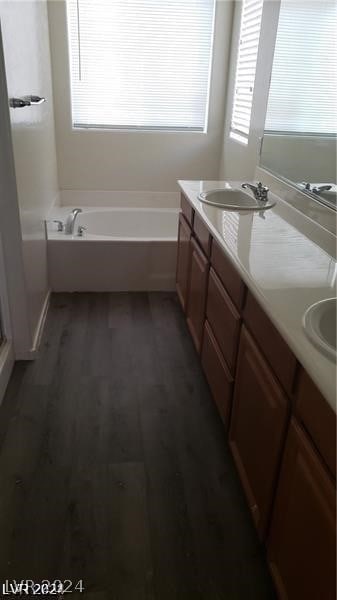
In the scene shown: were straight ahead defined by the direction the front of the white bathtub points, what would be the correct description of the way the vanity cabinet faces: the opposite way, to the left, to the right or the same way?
to the right

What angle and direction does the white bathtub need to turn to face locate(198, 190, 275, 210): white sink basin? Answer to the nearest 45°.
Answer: approximately 45° to its left

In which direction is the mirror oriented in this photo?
to the viewer's left

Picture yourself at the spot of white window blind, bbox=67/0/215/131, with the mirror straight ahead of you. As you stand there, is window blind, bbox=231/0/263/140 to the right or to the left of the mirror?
left

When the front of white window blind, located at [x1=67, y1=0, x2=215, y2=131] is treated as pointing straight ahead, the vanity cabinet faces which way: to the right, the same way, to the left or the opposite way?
to the right

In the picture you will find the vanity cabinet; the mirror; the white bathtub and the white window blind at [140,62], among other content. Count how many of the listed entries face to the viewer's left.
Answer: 2

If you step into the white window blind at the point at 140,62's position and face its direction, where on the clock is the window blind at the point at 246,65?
The window blind is roughly at 10 o'clock from the white window blind.

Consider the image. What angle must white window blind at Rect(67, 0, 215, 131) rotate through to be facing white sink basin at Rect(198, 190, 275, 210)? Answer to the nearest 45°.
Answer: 0° — it already faces it

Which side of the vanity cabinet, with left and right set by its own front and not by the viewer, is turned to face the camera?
left
